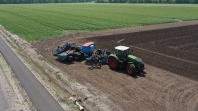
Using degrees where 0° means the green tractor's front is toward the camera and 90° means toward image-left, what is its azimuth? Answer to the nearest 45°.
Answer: approximately 315°

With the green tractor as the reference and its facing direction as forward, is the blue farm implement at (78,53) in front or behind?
behind
